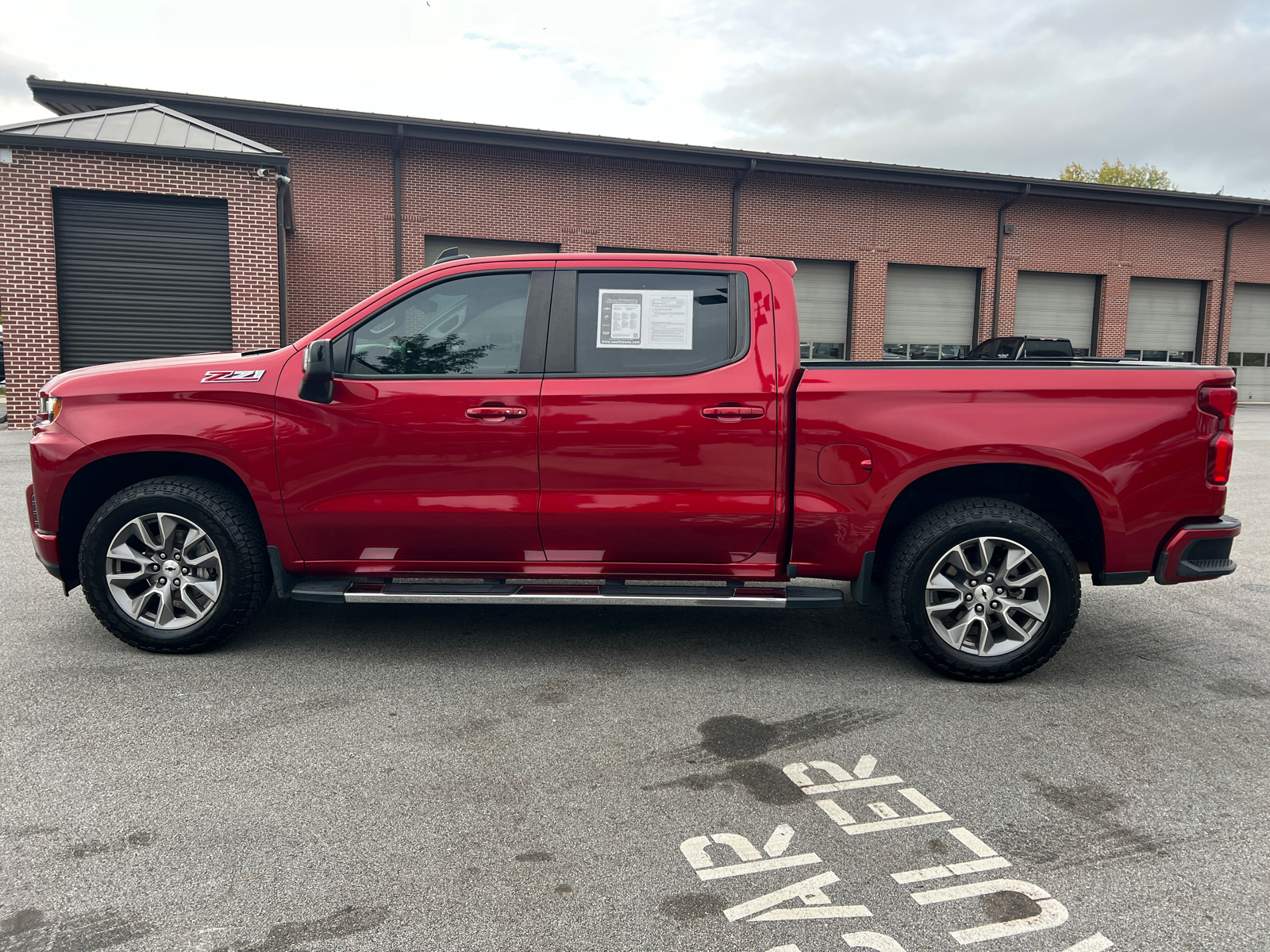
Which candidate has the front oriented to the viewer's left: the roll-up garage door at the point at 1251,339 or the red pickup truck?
the red pickup truck

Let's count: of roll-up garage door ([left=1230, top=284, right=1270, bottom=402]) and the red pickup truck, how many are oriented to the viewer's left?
1

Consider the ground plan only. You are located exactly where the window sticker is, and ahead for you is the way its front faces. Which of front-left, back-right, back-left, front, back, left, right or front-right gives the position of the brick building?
back

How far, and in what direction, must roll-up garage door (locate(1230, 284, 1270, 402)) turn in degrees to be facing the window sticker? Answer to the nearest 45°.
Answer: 0° — it already faces it

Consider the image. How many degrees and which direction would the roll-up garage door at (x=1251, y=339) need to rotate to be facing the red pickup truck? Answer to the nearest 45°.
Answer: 0° — it already faces it

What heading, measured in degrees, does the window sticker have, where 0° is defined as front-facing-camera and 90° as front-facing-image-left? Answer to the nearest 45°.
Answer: approximately 0°

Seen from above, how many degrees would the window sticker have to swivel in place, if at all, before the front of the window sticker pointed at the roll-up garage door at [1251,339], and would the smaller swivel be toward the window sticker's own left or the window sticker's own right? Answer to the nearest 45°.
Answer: approximately 135° to the window sticker's own left

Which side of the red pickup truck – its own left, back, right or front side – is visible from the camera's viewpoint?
left
